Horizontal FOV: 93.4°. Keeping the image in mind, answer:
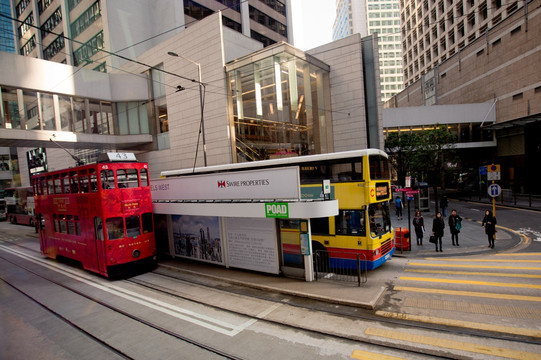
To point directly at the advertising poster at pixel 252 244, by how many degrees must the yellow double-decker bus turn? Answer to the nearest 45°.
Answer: approximately 135° to its right

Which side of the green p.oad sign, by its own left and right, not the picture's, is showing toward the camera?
front

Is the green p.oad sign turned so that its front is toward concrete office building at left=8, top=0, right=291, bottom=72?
no

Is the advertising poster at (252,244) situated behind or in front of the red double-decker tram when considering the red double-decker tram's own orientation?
in front

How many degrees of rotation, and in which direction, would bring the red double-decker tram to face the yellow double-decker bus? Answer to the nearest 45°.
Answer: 0° — it already faces it

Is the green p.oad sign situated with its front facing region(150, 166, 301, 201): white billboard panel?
no

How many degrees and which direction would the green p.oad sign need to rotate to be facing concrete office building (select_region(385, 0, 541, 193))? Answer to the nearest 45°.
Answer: approximately 135° to its left

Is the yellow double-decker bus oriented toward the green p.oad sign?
no

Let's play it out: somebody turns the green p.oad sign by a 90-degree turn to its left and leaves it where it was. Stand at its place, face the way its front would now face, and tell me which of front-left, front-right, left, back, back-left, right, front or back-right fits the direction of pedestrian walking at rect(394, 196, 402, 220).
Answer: front-left

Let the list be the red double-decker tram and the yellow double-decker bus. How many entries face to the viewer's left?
0

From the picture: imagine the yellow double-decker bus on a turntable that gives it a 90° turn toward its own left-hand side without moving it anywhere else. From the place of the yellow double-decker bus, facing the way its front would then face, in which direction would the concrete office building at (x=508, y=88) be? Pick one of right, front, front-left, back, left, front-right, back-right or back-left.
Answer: front

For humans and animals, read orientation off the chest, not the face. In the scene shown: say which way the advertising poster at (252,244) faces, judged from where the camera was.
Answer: facing the viewer and to the left of the viewer

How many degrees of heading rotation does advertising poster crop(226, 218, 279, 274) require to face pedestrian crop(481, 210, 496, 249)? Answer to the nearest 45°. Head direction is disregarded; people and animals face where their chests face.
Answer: approximately 135° to its left

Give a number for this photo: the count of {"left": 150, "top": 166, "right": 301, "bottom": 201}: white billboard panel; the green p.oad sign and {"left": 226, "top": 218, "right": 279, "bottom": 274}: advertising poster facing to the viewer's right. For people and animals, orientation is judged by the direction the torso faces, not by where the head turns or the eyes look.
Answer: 0

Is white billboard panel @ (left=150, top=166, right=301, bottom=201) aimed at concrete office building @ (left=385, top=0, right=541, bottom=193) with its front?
no
